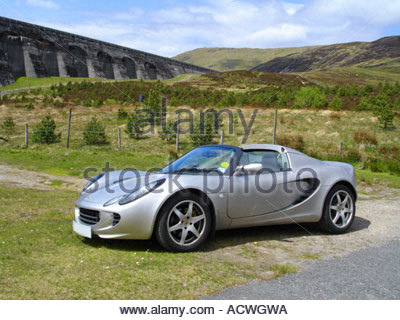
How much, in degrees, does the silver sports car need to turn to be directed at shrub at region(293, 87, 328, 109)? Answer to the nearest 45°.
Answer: approximately 135° to its right

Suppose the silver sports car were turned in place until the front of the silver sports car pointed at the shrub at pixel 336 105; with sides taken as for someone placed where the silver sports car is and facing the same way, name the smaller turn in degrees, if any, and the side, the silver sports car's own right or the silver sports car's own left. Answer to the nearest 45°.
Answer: approximately 135° to the silver sports car's own right

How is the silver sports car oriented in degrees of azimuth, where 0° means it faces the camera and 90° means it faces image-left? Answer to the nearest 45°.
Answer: approximately 45°

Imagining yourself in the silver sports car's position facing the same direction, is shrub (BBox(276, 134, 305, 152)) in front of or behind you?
behind

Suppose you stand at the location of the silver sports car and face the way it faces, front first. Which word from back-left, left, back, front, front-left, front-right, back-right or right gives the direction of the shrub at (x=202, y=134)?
back-right

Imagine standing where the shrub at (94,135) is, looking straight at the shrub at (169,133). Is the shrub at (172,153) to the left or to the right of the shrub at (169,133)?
right

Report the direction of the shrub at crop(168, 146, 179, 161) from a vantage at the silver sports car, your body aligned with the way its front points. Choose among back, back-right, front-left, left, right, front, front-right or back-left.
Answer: back-right

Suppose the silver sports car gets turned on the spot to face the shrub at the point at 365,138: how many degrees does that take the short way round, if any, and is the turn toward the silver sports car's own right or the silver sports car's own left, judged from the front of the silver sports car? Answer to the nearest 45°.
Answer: approximately 180°

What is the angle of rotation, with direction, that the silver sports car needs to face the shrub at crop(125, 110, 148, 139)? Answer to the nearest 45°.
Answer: approximately 135° to its right
